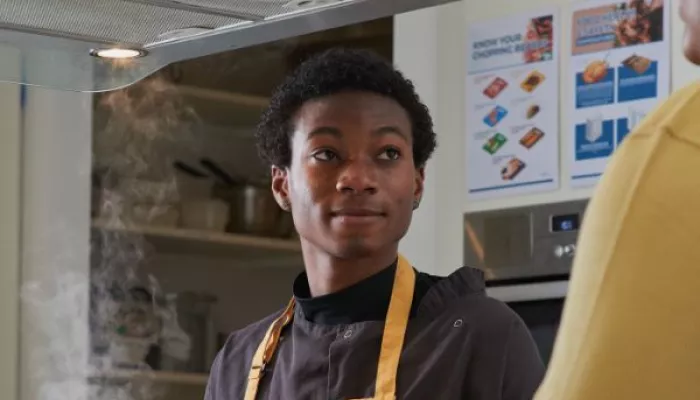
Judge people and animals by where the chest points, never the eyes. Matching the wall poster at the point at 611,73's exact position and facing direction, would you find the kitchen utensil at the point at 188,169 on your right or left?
on your right

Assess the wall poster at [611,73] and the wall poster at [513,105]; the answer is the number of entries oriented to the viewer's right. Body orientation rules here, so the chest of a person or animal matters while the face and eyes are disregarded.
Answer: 0

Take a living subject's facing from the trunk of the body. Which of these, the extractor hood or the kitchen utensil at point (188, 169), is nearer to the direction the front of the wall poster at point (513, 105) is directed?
the extractor hood

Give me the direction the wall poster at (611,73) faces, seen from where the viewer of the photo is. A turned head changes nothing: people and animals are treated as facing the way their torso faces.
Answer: facing the viewer and to the left of the viewer

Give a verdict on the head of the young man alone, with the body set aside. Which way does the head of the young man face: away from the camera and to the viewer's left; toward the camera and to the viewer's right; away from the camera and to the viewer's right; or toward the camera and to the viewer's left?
toward the camera and to the viewer's right

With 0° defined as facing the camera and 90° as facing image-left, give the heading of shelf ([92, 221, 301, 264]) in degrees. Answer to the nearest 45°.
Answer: approximately 315°

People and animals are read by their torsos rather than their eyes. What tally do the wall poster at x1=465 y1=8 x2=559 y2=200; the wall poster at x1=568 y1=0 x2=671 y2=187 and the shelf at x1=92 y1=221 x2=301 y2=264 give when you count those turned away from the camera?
0

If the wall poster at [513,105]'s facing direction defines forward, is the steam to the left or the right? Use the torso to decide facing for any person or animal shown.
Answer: on its right

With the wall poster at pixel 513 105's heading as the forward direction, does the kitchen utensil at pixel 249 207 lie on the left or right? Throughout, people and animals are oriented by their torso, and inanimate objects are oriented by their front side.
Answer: on its right
